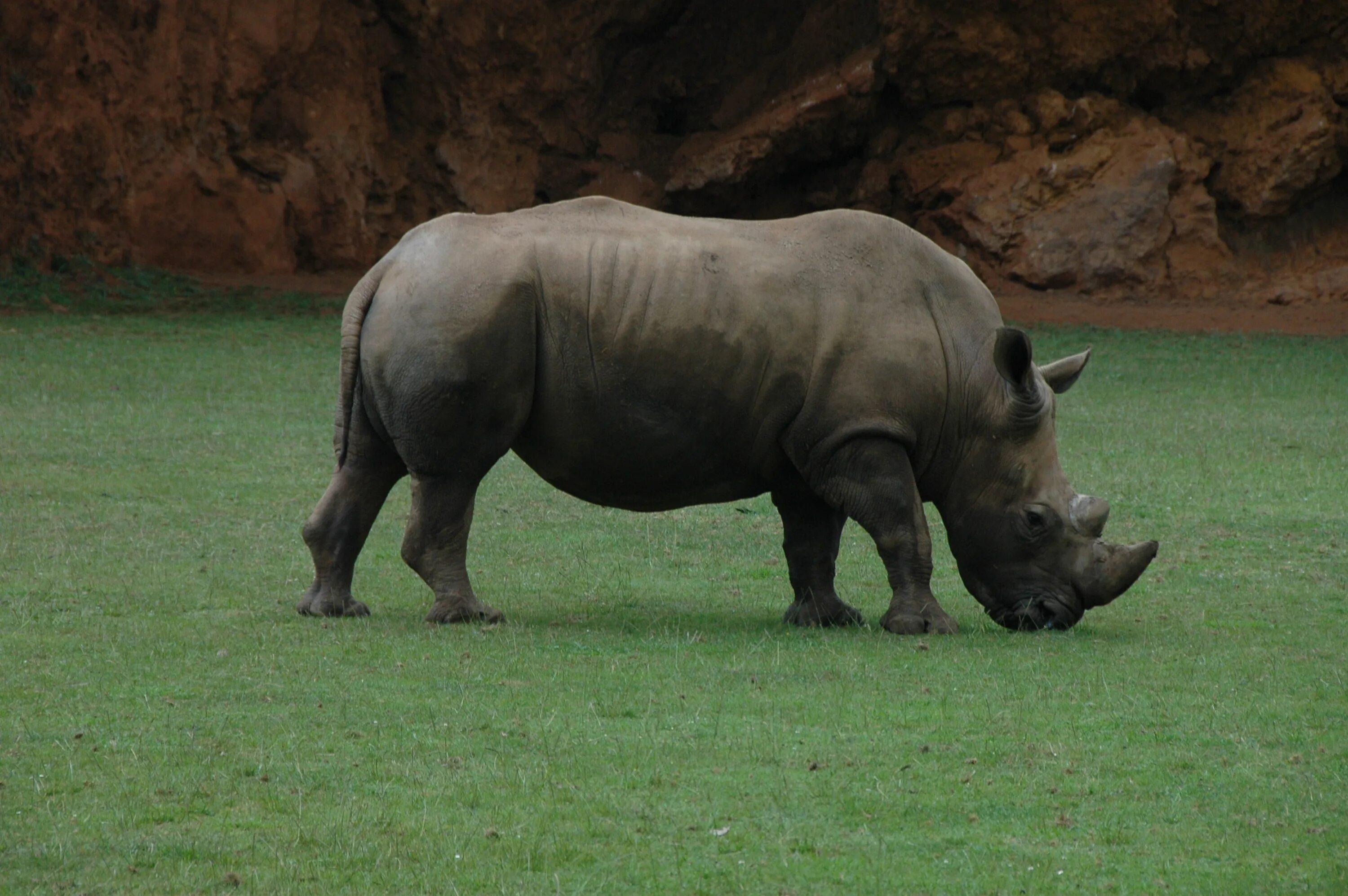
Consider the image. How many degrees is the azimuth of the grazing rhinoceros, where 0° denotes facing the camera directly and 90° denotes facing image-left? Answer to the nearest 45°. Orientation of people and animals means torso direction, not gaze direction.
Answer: approximately 270°
